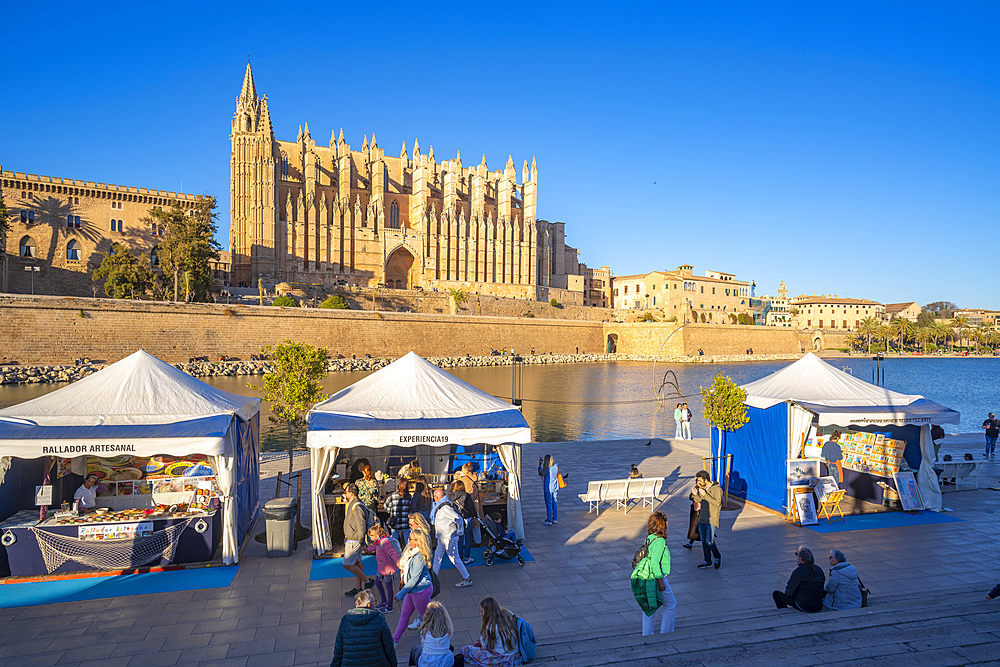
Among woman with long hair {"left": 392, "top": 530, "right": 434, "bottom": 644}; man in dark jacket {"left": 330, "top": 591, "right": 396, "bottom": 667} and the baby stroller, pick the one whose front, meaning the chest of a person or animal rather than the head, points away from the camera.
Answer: the man in dark jacket

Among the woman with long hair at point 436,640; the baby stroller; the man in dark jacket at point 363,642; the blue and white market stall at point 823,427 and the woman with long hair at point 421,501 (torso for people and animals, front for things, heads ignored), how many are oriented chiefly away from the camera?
3

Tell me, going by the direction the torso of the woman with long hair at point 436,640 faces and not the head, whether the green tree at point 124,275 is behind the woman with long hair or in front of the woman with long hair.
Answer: in front

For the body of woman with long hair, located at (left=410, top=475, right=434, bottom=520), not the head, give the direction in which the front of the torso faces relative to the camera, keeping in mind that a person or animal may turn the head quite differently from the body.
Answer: away from the camera

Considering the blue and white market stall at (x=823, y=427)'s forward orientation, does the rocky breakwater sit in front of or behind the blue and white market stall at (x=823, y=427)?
behind

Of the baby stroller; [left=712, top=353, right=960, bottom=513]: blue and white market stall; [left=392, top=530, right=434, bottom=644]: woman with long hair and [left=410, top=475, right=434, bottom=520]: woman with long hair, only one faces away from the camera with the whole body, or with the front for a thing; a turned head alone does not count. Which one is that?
[left=410, top=475, right=434, bottom=520]: woman with long hair

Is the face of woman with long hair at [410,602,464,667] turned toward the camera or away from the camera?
away from the camera

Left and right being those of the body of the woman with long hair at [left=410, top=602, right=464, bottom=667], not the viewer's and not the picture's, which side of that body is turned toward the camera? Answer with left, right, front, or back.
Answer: back

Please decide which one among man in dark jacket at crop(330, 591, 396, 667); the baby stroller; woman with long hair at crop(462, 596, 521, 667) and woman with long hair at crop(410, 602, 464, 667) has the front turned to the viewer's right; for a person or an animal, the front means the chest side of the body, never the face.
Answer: the baby stroller

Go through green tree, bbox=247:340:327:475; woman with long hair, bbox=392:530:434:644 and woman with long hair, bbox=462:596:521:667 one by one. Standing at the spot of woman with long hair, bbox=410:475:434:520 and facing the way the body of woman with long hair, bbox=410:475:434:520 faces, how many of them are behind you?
2

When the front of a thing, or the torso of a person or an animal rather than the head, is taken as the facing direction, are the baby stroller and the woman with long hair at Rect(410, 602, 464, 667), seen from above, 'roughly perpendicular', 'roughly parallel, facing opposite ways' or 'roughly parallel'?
roughly perpendicular

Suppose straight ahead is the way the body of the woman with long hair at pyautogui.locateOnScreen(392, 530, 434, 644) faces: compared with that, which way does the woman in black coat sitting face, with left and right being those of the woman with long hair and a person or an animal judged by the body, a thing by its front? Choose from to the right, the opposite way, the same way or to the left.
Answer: to the right

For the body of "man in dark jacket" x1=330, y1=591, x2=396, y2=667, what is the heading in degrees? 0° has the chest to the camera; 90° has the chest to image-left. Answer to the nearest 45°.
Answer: approximately 180°
